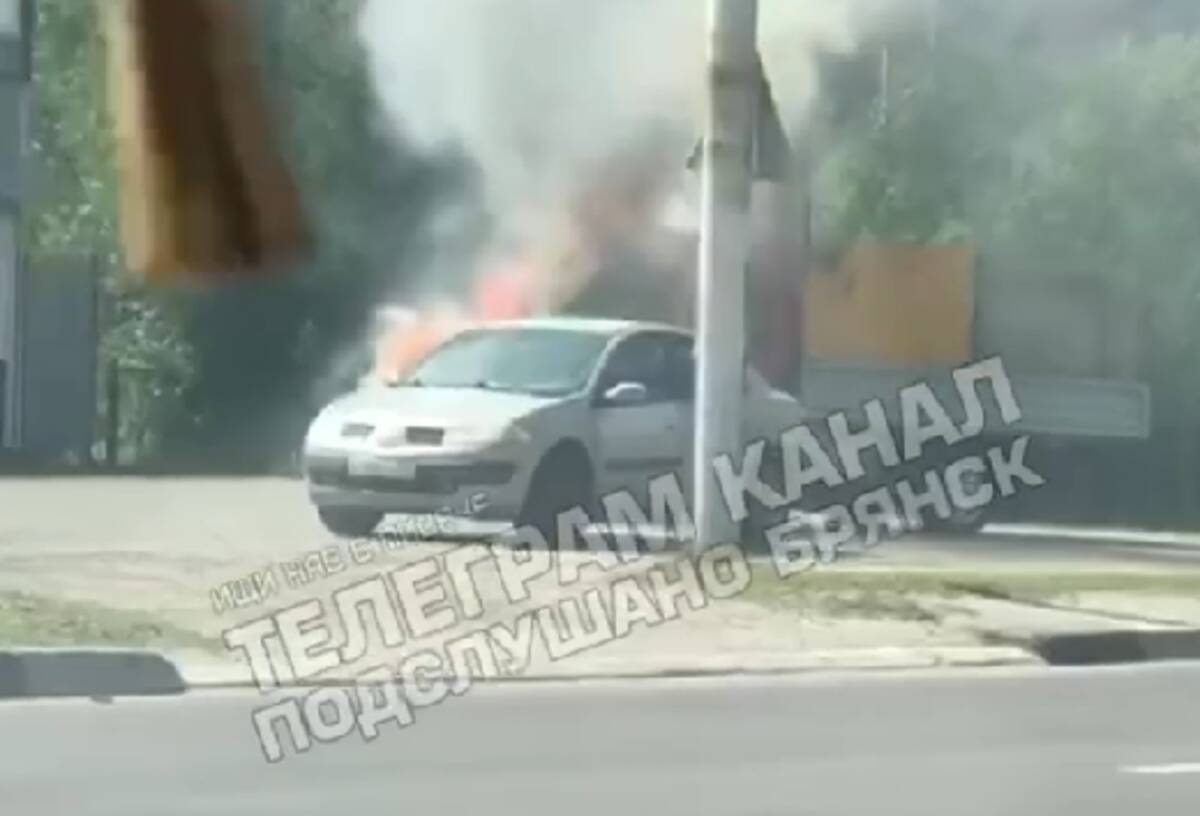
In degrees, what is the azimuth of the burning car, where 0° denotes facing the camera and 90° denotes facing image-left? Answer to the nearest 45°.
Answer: approximately 45°

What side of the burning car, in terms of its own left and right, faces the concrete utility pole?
left
